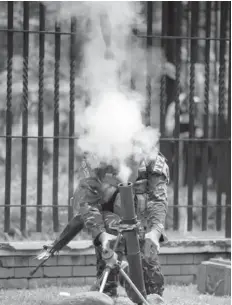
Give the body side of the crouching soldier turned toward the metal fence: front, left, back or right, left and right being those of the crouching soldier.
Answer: back

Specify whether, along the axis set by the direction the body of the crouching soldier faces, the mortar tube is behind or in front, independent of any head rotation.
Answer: in front

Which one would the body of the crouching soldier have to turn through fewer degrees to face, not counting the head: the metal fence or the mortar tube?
the mortar tube
